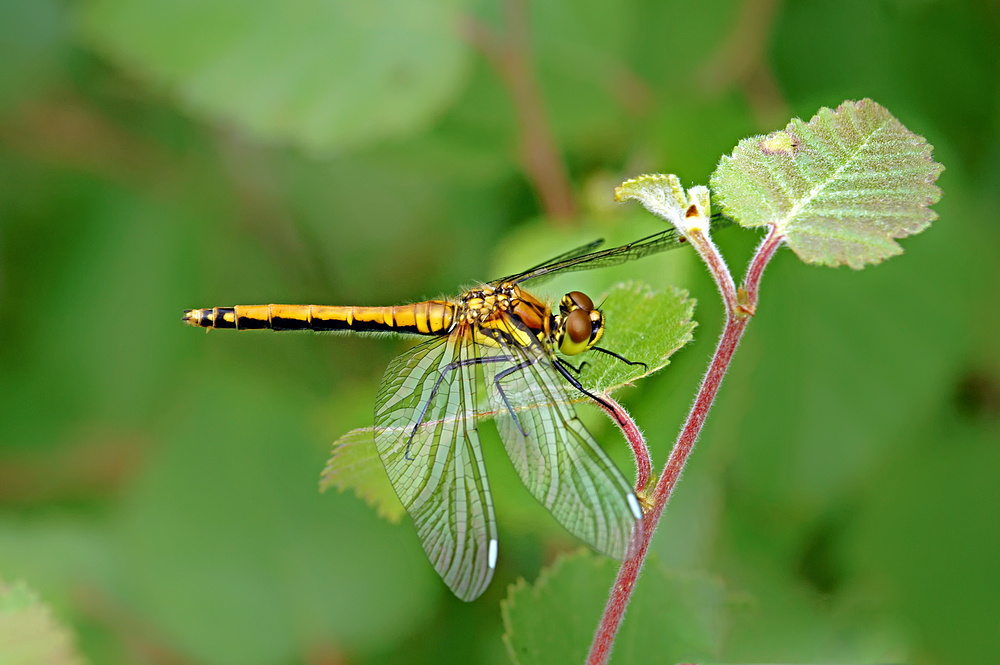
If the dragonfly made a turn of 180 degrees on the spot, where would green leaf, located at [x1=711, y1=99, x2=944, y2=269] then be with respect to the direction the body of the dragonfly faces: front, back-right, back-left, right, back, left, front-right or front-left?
back-left

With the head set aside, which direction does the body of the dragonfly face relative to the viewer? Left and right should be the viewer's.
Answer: facing to the right of the viewer
